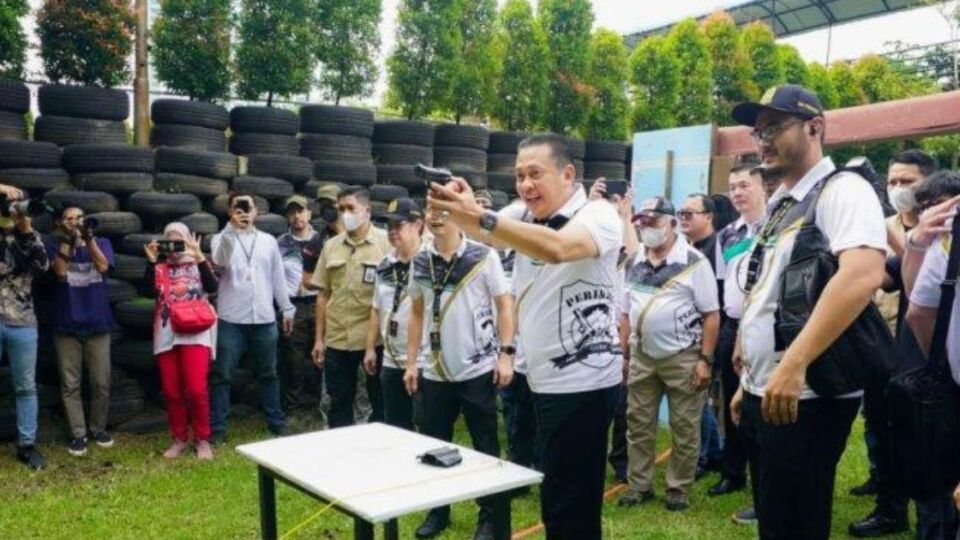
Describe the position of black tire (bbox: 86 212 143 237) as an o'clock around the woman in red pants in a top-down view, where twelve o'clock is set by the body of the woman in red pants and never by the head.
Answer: The black tire is roughly at 5 o'clock from the woman in red pants.

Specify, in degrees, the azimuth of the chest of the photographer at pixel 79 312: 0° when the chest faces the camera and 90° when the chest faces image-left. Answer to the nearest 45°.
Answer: approximately 0°

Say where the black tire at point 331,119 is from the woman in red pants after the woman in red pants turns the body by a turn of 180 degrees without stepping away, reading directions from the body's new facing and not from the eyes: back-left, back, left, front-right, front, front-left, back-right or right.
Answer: front-right

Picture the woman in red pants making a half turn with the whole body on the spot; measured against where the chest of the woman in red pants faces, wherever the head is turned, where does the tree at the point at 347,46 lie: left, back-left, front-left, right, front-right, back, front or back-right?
front-right

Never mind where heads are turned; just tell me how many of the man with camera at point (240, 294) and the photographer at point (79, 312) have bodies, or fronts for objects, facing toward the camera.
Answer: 2

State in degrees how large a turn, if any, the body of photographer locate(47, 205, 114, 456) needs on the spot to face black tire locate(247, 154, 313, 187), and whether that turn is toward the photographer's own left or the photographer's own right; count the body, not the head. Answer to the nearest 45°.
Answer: approximately 135° to the photographer's own left

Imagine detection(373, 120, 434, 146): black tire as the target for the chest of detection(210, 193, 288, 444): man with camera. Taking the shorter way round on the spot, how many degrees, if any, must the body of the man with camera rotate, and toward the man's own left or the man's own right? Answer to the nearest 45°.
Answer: approximately 135° to the man's own left

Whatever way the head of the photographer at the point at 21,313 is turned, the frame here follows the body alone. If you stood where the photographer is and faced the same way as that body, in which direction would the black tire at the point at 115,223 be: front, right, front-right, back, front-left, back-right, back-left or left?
left

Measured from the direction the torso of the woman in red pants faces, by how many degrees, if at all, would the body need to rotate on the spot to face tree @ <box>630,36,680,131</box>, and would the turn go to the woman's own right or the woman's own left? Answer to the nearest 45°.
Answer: approximately 135° to the woman's own left
